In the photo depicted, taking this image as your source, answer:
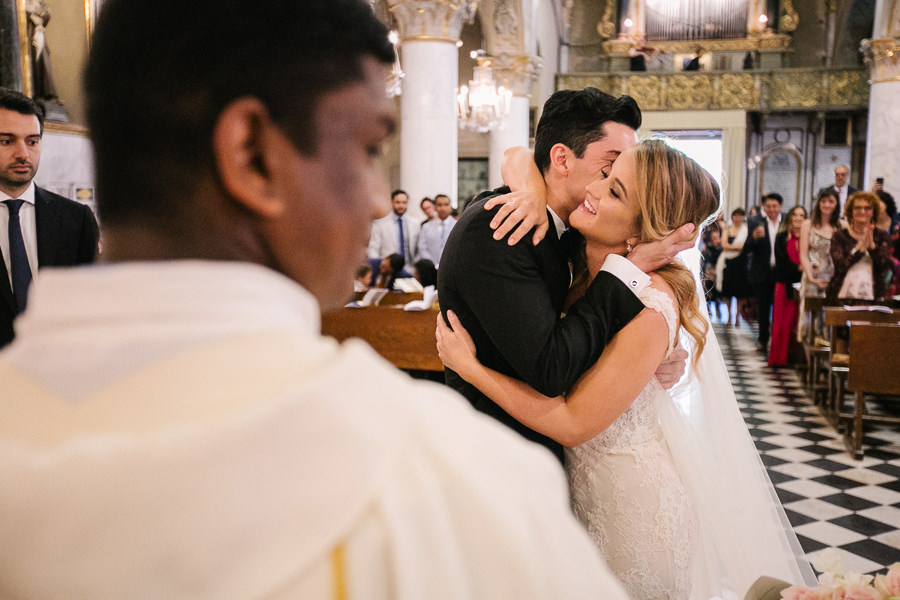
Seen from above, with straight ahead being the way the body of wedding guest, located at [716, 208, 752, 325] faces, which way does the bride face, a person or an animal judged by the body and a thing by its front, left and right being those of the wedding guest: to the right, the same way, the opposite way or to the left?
to the right

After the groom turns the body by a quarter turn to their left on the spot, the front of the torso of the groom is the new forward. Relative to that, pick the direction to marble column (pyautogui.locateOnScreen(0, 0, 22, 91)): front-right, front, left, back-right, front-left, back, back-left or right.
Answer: front-left

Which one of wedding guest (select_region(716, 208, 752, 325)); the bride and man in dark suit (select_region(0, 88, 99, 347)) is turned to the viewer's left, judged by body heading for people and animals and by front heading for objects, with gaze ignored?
the bride

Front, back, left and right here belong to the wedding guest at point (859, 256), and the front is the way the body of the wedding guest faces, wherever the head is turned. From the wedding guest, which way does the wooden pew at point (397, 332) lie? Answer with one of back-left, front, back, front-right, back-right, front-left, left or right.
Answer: front-right

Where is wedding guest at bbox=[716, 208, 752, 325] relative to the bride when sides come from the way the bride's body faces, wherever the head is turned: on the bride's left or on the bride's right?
on the bride's right

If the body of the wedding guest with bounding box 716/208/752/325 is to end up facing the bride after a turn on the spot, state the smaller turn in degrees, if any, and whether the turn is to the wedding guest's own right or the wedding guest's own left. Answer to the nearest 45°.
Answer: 0° — they already face them

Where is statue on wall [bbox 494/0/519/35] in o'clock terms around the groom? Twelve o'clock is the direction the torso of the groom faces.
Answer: The statue on wall is roughly at 9 o'clock from the groom.

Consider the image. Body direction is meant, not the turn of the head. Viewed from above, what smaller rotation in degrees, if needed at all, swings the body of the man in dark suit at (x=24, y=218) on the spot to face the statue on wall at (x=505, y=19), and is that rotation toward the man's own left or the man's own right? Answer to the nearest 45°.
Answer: approximately 135° to the man's own left

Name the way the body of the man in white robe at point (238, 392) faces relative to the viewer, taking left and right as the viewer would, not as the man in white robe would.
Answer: facing away from the viewer and to the right of the viewer

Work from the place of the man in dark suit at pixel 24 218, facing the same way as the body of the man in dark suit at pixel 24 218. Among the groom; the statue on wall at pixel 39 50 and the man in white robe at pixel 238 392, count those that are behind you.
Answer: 1

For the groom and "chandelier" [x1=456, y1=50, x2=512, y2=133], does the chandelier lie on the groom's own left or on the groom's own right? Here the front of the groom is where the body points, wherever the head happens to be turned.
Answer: on the groom's own left

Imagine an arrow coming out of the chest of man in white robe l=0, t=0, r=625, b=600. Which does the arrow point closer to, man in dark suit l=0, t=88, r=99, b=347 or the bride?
the bride

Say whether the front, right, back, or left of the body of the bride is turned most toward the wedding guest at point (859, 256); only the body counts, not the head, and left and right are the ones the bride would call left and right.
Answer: right
